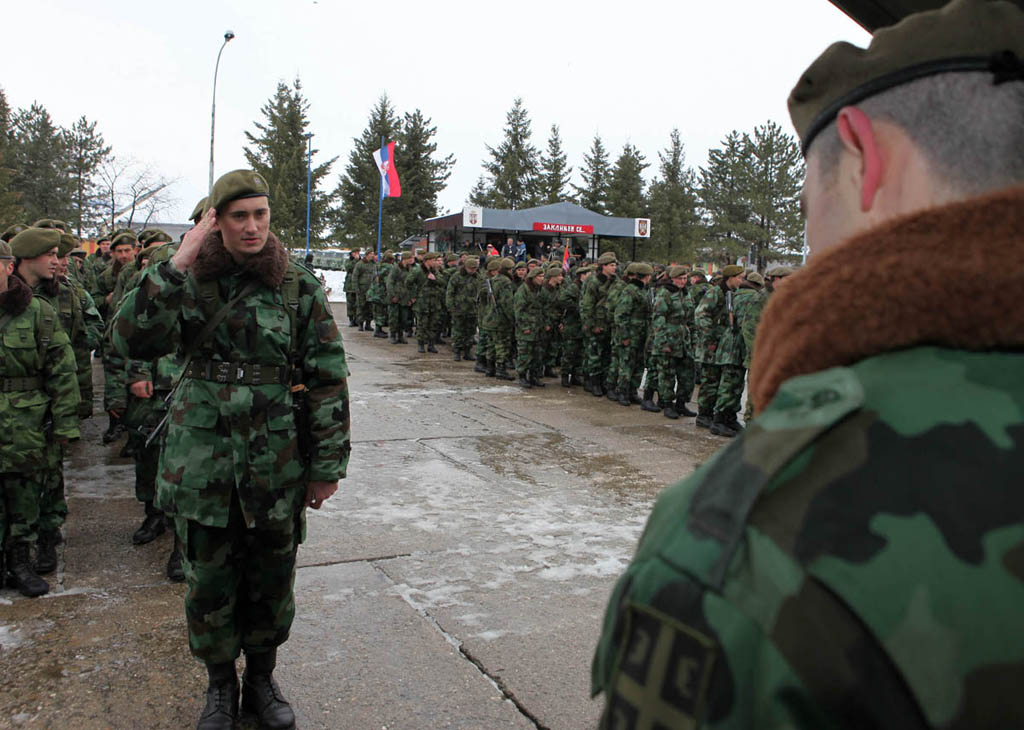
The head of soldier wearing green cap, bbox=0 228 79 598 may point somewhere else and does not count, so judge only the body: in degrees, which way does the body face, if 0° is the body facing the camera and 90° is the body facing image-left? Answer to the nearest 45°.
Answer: approximately 0°

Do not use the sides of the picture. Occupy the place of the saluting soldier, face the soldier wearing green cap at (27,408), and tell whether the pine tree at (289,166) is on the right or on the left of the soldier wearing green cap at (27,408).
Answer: right

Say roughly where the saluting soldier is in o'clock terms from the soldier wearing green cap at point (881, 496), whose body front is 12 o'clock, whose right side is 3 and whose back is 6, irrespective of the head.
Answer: The saluting soldier is roughly at 12 o'clock from the soldier wearing green cap.

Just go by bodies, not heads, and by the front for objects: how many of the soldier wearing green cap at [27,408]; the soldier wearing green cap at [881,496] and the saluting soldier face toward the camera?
2

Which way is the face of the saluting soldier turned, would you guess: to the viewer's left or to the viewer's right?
to the viewer's right

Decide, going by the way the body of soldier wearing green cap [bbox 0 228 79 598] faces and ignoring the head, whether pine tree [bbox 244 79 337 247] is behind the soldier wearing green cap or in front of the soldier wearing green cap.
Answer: behind

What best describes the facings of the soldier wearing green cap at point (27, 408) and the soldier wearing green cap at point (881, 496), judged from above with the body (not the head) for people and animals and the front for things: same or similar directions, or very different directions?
very different directions

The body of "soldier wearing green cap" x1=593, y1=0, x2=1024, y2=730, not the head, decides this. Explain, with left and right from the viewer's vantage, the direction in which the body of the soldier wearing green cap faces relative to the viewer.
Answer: facing away from the viewer and to the left of the viewer

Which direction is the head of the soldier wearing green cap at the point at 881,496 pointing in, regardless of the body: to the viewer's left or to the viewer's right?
to the viewer's left
